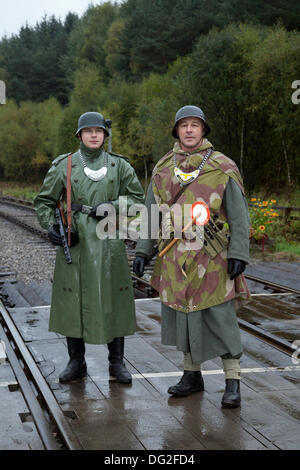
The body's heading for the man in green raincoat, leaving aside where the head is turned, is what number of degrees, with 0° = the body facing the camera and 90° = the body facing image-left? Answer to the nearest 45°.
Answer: approximately 0°
